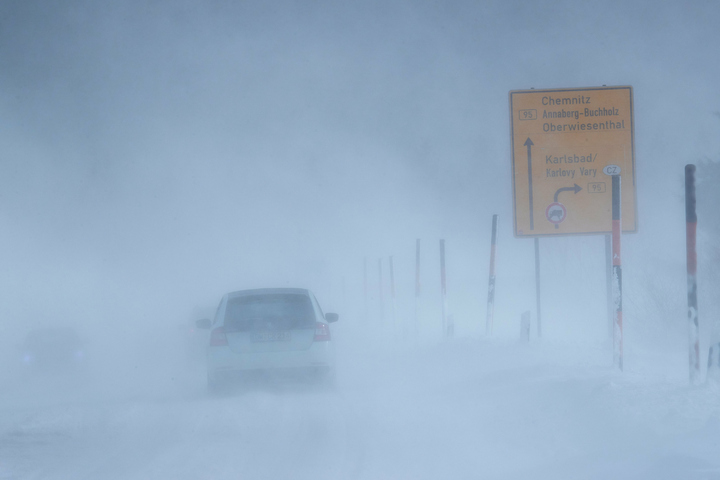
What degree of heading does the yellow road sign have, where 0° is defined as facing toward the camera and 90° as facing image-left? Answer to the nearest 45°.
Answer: approximately 0°

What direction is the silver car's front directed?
away from the camera

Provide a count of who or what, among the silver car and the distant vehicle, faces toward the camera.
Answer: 1

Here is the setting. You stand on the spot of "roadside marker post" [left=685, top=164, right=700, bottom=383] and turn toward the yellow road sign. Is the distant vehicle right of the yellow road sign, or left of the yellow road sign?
left

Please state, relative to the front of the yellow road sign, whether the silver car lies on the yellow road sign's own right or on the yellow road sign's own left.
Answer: on the yellow road sign's own right

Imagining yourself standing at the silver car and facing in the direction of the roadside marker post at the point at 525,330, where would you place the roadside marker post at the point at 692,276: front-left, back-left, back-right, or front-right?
front-right

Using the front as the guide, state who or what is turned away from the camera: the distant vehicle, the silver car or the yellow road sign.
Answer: the silver car

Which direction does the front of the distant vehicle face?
toward the camera

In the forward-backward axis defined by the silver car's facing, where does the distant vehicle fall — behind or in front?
in front

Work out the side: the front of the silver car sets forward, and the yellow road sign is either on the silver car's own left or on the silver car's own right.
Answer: on the silver car's own right

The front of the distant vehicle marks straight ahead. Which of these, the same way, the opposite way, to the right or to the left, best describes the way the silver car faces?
the opposite way

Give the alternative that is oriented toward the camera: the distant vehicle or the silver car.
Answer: the distant vehicle

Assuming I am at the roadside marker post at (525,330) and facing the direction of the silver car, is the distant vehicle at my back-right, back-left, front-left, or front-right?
front-right

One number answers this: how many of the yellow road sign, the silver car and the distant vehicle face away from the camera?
1

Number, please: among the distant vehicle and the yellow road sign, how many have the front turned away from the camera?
0
